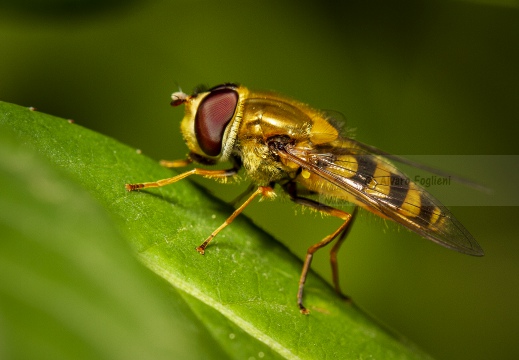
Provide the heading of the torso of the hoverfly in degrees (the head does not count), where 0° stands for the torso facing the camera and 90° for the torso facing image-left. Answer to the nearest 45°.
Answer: approximately 90°
